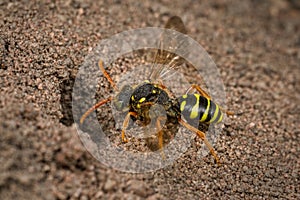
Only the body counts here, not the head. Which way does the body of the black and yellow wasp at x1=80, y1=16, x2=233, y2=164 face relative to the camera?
to the viewer's left

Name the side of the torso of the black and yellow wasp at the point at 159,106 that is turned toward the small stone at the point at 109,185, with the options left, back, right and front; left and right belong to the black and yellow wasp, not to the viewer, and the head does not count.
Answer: left
